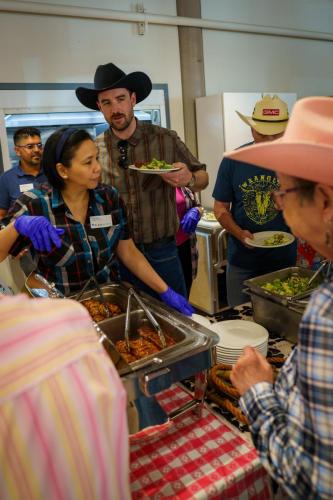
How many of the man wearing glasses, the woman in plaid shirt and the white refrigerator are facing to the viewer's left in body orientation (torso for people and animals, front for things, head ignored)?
0

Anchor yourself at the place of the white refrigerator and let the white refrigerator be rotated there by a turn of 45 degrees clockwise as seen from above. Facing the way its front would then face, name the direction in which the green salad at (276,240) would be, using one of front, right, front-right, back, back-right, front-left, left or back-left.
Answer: front-left

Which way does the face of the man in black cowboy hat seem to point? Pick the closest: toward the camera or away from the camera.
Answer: toward the camera

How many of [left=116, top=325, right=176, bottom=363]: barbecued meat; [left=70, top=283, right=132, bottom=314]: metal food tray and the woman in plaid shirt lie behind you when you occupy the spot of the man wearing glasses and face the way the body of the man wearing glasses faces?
0

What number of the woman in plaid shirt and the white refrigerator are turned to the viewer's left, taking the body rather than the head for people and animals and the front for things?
0

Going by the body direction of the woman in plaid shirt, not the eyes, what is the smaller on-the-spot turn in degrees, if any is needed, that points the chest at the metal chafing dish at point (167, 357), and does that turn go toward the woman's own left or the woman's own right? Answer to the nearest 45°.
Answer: approximately 45° to the woman's own right

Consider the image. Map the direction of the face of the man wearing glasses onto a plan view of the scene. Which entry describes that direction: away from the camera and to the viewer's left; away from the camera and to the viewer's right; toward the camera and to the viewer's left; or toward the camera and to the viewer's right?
toward the camera and to the viewer's right

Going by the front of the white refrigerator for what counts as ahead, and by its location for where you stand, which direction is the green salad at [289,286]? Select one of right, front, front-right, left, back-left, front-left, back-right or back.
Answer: front

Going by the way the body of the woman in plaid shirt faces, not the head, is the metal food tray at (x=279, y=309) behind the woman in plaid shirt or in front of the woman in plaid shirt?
in front

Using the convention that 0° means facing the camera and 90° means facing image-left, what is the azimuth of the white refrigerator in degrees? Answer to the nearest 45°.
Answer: approximately 0°

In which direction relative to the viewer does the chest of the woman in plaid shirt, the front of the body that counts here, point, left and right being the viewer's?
facing the viewer and to the right of the viewer

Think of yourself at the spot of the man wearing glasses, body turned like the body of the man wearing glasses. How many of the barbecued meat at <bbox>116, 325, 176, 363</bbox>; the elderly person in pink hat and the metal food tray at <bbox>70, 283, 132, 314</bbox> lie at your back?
0
